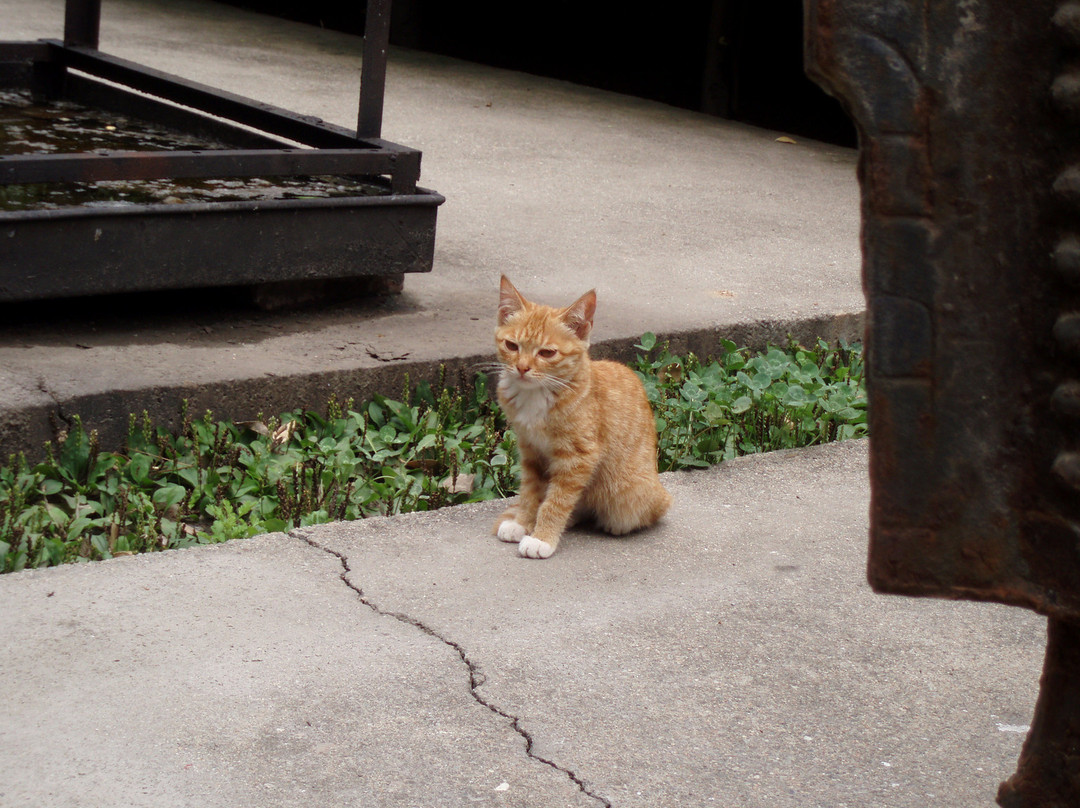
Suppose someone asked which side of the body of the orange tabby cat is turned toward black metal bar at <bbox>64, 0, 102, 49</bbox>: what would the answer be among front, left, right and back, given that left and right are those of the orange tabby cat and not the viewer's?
right

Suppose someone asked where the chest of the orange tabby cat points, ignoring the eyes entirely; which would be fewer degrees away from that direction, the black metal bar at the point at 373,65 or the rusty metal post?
the rusty metal post

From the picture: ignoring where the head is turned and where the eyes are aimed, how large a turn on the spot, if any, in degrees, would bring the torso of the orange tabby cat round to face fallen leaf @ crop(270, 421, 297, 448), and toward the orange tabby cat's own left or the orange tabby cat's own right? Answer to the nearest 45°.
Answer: approximately 90° to the orange tabby cat's own right

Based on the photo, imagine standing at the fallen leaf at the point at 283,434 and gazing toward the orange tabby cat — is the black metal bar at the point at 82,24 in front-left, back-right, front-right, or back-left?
back-left

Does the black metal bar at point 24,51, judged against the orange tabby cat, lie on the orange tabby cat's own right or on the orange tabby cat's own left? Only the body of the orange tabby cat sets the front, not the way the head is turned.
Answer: on the orange tabby cat's own right

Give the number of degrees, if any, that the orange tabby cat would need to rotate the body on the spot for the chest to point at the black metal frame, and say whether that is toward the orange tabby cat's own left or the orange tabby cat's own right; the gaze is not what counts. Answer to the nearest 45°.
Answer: approximately 90° to the orange tabby cat's own right

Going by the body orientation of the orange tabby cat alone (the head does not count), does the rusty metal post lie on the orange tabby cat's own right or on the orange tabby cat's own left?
on the orange tabby cat's own left

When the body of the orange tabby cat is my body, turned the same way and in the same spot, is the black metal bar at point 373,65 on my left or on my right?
on my right

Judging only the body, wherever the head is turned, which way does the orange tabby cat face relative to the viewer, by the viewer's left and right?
facing the viewer and to the left of the viewer
